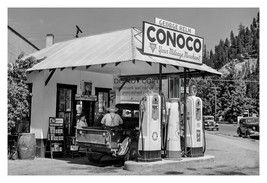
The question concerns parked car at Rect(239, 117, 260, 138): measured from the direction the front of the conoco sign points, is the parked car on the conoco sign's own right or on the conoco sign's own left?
on the conoco sign's own left

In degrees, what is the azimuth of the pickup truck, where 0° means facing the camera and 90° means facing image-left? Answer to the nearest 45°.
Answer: approximately 225°

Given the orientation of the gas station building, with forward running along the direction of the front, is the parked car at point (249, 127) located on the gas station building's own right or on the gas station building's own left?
on the gas station building's own left

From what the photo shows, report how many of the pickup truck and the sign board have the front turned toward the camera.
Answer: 1

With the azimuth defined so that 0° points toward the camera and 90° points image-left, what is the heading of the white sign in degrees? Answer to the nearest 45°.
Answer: approximately 315°
